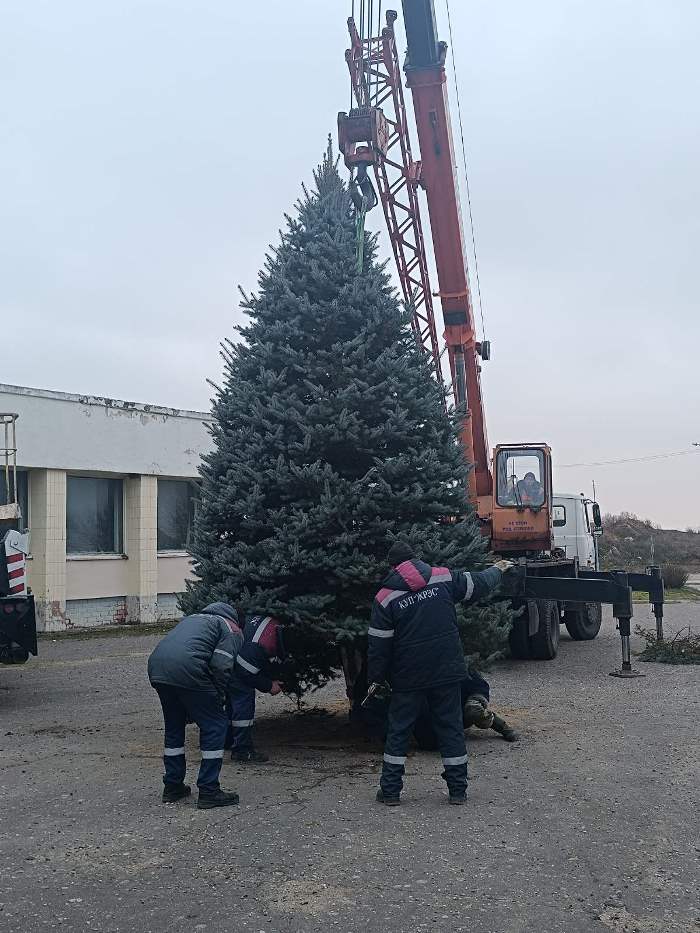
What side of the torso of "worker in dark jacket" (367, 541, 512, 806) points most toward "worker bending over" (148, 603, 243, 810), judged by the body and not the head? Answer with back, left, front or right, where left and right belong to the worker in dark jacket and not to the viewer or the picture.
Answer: left

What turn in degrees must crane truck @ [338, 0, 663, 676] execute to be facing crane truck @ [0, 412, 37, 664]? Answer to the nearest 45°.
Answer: approximately 180°

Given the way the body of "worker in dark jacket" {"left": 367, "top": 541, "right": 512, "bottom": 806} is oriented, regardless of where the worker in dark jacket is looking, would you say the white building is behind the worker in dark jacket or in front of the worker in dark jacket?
in front

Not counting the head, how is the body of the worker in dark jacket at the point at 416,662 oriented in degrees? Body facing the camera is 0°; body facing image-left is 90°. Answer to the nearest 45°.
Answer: approximately 180°

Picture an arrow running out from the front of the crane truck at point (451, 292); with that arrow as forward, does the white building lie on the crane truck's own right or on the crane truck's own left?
on the crane truck's own left

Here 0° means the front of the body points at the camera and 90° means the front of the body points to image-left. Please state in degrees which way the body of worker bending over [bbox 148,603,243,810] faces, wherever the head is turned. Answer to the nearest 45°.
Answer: approximately 225°

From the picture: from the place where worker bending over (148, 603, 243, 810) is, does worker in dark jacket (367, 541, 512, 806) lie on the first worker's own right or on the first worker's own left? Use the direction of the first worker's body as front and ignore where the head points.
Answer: on the first worker's own right

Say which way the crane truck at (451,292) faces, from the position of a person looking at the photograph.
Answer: facing away from the viewer and to the right of the viewer

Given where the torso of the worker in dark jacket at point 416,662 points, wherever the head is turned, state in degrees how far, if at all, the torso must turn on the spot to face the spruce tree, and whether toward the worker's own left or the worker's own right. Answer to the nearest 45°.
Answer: approximately 45° to the worker's own left

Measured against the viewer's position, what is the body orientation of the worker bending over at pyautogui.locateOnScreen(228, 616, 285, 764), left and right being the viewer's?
facing to the right of the viewer

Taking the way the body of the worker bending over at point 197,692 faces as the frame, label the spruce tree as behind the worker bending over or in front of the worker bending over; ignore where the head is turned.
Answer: in front

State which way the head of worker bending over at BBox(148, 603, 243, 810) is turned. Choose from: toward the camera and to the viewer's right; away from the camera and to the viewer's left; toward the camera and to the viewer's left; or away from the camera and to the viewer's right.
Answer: away from the camera and to the viewer's right

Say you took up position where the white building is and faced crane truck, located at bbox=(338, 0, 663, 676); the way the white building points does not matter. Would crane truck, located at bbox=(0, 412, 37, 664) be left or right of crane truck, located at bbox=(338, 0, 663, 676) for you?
right

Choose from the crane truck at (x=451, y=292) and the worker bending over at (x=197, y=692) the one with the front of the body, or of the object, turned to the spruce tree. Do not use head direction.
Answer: the worker bending over
